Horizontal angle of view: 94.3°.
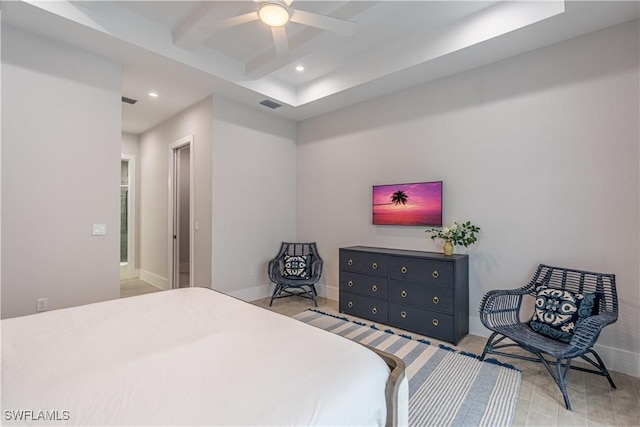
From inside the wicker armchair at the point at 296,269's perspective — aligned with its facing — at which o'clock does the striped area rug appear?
The striped area rug is roughly at 11 o'clock from the wicker armchair.

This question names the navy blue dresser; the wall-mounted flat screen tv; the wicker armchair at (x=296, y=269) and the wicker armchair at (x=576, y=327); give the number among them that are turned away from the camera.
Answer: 0

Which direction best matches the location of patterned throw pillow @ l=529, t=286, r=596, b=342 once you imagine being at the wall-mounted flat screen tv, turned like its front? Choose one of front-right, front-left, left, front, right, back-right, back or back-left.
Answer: left

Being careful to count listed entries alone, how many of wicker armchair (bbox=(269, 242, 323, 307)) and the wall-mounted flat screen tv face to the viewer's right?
0

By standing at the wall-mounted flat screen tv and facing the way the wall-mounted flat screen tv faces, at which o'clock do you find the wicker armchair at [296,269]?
The wicker armchair is roughly at 2 o'clock from the wall-mounted flat screen tv.

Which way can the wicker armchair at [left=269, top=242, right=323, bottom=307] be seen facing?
toward the camera

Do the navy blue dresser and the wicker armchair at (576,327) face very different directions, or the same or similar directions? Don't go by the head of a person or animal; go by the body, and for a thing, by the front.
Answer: same or similar directions

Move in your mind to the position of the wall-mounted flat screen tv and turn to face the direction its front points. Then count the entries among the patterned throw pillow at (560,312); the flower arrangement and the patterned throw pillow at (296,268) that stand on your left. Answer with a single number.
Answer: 2

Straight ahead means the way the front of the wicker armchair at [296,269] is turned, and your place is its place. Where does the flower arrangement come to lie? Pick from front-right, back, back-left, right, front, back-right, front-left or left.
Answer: front-left

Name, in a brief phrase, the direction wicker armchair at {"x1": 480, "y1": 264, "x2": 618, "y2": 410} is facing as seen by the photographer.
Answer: facing the viewer and to the left of the viewer

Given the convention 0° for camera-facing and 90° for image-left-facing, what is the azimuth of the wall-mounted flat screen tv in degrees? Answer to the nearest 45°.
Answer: approximately 45°

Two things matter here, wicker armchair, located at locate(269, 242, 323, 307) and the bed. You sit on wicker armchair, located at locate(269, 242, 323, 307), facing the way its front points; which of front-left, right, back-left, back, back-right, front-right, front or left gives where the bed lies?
front

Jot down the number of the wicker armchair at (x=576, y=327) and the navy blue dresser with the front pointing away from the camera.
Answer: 0

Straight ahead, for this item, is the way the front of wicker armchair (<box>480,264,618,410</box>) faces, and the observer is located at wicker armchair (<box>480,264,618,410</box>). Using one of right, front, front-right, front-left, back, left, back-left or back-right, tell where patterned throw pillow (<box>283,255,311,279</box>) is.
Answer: front-right

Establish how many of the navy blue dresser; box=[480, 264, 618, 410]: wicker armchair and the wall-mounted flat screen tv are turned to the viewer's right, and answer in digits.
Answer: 0

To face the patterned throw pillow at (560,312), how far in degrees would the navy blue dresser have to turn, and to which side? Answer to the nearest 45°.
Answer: approximately 90° to its left

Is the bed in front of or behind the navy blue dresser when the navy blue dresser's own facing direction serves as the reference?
in front

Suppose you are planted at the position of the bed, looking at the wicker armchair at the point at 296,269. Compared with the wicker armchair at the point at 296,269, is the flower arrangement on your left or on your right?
right

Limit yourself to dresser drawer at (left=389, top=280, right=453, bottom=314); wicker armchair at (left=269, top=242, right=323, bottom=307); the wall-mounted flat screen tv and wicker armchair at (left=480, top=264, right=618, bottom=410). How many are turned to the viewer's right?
0

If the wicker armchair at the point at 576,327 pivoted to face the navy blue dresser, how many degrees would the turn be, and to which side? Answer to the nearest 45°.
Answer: approximately 45° to its right
